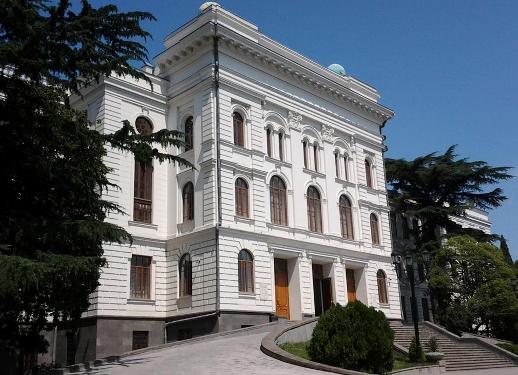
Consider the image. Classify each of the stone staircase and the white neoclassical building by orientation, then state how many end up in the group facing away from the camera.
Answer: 0

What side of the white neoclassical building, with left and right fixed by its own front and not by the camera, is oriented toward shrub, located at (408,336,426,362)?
front

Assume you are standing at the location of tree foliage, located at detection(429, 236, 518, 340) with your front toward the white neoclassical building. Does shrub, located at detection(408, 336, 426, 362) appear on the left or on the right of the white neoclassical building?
left

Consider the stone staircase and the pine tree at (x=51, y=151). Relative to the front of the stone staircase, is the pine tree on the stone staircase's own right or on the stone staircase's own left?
on the stone staircase's own right

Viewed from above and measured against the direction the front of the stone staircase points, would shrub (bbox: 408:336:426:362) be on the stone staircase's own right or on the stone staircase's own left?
on the stone staircase's own right

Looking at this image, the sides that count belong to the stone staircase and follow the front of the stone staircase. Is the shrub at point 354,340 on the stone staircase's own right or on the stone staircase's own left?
on the stone staircase's own right

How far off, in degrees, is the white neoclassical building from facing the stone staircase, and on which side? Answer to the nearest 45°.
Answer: approximately 45° to its left

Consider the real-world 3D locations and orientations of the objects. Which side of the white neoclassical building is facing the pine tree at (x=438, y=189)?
left
